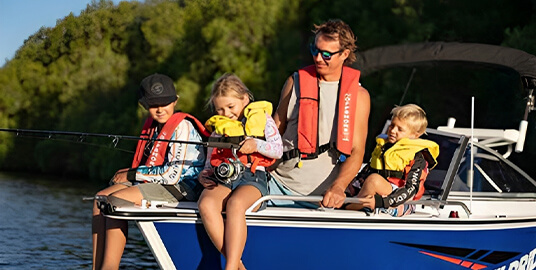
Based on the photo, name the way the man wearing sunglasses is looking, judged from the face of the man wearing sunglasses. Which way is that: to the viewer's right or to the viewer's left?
to the viewer's left

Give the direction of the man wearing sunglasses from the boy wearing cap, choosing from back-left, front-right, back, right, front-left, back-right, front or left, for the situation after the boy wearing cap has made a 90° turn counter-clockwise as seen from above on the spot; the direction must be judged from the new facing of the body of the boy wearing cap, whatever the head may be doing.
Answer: front-left

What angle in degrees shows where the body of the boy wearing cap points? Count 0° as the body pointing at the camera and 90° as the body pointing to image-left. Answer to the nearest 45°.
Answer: approximately 45°
